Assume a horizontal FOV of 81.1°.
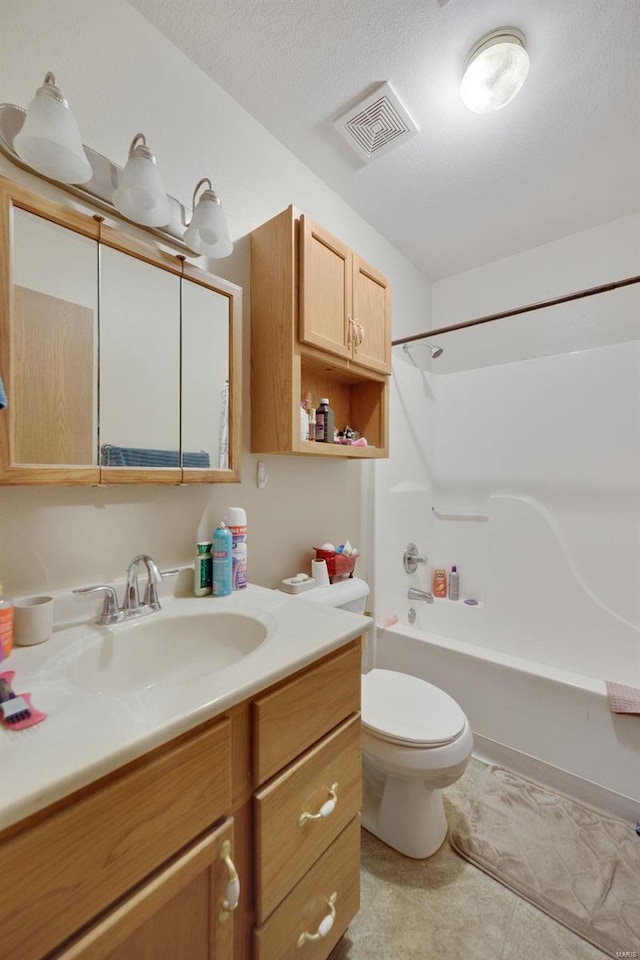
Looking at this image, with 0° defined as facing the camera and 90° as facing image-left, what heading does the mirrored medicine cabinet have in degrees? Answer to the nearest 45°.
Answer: approximately 315°

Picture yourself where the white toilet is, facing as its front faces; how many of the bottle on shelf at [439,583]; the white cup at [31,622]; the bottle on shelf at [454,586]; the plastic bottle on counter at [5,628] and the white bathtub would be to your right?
2

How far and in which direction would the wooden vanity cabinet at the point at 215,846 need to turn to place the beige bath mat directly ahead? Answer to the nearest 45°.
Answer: approximately 45° to its left

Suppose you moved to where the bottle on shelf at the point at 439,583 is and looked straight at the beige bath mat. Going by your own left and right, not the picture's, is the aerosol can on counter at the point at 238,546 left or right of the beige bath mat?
right

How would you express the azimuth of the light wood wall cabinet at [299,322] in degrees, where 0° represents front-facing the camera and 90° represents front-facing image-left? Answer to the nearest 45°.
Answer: approximately 315°

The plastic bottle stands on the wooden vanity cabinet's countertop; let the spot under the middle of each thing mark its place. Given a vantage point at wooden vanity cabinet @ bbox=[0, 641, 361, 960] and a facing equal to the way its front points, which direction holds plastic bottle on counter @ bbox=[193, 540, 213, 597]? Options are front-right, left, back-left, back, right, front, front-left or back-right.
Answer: back-left

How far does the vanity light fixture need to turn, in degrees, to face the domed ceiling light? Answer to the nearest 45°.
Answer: approximately 45° to its left
